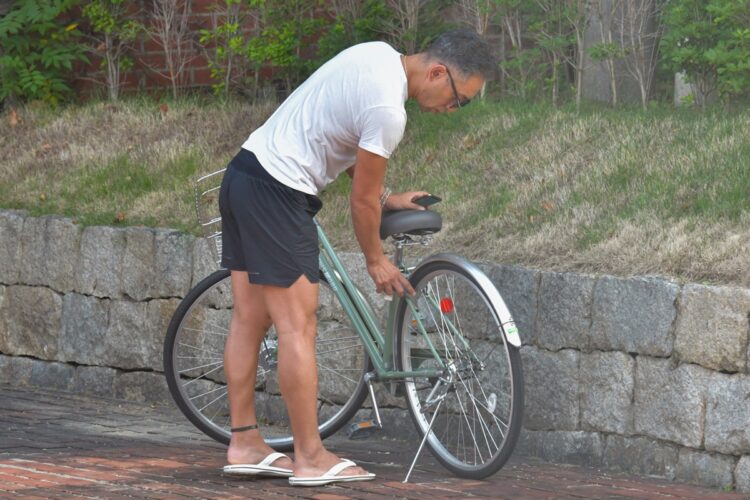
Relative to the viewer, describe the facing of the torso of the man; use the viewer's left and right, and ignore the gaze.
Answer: facing to the right of the viewer

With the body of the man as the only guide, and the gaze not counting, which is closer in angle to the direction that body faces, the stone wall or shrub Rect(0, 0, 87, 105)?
the stone wall

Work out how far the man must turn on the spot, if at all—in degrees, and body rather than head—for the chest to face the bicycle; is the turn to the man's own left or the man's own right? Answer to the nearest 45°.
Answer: approximately 45° to the man's own left

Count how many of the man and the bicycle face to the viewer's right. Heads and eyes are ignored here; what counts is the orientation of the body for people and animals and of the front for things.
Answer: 1

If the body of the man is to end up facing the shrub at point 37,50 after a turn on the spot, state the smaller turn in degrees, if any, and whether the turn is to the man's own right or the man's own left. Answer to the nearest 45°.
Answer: approximately 135° to the man's own left

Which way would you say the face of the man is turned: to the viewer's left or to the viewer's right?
to the viewer's right

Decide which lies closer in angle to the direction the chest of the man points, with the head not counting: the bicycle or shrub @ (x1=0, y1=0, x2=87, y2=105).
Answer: the bicycle

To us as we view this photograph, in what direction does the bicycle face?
facing away from the viewer and to the left of the viewer

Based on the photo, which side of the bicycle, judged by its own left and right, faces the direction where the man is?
left
